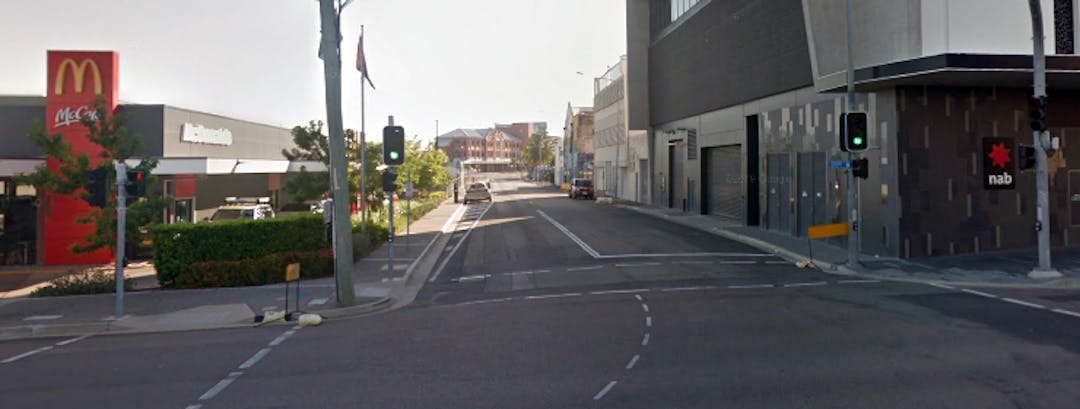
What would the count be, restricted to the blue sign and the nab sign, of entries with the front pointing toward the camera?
2

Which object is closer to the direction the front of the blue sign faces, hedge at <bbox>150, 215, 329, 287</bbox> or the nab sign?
the hedge

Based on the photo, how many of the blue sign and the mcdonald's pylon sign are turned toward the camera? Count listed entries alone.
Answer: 2

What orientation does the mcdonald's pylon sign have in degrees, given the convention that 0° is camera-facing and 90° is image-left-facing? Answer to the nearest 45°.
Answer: approximately 0°

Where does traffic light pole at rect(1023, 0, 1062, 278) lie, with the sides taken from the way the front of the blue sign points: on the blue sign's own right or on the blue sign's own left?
on the blue sign's own left

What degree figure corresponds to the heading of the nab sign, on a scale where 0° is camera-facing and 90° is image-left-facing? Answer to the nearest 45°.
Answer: approximately 0°

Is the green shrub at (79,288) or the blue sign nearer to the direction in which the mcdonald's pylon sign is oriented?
the green shrub

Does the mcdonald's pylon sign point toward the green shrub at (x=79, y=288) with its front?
yes
